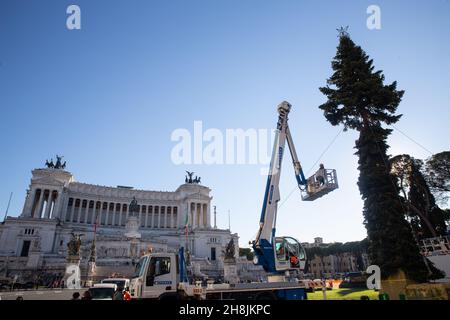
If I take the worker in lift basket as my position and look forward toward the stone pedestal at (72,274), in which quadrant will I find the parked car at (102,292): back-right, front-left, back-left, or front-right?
front-left

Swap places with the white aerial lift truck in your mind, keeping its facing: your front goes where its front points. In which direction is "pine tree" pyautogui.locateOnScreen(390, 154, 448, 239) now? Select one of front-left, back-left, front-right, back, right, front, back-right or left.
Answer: back-right

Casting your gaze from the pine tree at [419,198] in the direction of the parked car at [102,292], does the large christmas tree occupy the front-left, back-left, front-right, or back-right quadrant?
front-left

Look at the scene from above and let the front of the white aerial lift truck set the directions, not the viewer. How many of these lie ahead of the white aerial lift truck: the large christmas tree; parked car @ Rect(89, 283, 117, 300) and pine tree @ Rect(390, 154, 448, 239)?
1

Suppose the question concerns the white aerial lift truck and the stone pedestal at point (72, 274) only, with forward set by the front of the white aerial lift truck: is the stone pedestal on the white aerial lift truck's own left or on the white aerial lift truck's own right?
on the white aerial lift truck's own right

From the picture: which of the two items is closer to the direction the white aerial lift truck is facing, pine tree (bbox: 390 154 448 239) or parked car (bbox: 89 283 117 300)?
the parked car

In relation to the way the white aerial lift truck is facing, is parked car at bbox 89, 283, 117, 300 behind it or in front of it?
in front

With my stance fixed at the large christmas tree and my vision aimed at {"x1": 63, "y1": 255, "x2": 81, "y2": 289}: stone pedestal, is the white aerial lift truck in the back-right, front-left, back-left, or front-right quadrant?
front-left

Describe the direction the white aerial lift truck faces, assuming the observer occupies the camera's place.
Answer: facing to the left of the viewer

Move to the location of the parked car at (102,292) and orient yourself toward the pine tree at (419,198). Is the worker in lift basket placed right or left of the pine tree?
right

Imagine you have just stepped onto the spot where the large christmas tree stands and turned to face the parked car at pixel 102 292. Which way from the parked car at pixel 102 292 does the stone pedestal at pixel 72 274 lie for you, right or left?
right

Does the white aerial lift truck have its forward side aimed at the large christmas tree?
no
